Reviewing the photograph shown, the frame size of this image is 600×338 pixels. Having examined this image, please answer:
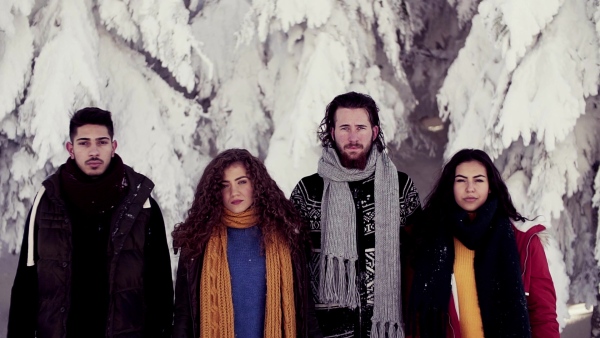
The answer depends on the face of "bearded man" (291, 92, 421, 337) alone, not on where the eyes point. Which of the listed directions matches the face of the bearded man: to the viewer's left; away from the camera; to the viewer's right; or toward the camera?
toward the camera

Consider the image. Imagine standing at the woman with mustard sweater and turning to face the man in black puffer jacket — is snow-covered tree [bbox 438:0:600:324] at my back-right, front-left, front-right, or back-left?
back-right

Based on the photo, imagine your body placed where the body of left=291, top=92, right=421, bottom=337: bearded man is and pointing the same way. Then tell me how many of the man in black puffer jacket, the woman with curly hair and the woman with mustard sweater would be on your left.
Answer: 1

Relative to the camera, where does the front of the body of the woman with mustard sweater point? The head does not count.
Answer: toward the camera

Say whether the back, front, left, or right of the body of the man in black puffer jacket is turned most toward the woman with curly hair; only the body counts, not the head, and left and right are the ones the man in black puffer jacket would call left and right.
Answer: left

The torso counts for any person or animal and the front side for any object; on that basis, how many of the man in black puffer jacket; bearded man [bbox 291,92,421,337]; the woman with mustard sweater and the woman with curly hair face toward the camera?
4

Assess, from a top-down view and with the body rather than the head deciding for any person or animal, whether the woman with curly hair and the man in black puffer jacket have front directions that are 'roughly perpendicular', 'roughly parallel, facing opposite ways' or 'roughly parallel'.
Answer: roughly parallel

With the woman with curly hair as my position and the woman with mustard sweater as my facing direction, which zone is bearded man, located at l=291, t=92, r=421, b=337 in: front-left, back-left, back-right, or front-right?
front-left

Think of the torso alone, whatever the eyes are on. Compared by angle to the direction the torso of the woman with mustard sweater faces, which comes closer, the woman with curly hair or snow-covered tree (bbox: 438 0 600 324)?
the woman with curly hair

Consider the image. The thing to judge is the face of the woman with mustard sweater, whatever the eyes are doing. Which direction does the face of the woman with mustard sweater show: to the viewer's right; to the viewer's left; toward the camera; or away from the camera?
toward the camera

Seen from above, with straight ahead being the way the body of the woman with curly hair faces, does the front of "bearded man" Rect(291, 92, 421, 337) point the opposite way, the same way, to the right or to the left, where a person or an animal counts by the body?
the same way

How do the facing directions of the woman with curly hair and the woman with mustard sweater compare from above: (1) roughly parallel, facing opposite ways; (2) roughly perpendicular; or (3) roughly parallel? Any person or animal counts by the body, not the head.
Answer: roughly parallel

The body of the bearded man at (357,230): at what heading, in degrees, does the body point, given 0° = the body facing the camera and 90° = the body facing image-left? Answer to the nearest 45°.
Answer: approximately 0°

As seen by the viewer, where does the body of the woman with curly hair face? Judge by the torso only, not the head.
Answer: toward the camera

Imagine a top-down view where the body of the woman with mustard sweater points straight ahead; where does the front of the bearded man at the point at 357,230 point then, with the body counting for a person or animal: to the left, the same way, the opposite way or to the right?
the same way

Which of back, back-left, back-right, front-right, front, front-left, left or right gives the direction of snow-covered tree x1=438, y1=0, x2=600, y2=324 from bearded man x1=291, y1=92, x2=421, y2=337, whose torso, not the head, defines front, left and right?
back-left

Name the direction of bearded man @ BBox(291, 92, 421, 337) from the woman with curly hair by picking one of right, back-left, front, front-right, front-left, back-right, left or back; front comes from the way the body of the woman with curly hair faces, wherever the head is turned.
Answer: left

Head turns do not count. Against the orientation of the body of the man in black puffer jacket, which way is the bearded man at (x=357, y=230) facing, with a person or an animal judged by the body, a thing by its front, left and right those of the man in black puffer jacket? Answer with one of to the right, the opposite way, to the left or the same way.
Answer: the same way

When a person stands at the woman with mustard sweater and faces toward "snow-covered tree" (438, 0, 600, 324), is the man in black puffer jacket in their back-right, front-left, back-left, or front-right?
back-left
